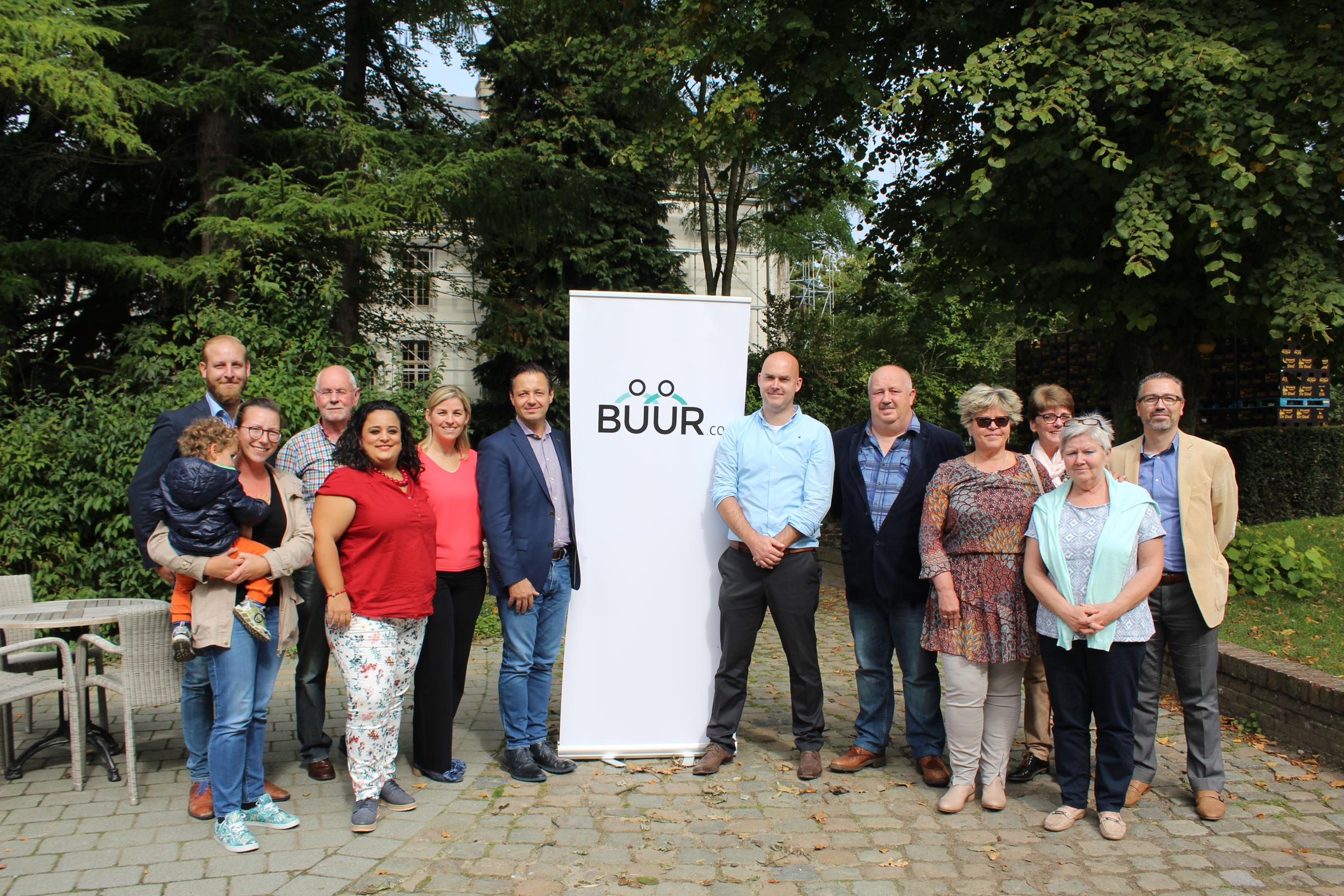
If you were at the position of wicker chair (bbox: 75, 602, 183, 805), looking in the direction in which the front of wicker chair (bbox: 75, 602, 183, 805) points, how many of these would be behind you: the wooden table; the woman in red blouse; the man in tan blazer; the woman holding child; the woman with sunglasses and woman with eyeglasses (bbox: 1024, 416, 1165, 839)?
5

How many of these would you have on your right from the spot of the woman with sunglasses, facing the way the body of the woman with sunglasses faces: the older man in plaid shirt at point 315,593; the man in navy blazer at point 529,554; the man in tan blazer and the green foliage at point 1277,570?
2

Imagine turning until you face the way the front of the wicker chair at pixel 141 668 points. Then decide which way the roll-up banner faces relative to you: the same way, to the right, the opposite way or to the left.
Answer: to the left

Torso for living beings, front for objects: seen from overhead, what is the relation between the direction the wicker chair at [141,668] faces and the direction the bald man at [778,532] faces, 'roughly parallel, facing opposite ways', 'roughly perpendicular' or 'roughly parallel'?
roughly perpendicular

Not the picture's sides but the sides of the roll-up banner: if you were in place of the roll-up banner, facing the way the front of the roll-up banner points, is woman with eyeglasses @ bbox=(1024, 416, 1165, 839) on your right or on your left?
on your left

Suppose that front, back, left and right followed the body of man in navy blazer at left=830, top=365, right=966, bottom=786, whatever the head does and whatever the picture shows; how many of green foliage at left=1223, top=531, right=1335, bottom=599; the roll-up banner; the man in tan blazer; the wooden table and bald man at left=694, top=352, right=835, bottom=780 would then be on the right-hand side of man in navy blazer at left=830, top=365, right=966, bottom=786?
3

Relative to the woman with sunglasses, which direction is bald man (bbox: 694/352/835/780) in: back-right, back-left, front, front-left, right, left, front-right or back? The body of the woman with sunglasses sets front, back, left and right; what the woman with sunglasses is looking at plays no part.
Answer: right

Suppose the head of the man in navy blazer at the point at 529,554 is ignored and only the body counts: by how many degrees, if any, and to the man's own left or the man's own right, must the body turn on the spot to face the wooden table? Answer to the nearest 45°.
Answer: approximately 135° to the man's own right

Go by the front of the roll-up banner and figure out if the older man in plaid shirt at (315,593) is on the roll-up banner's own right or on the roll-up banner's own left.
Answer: on the roll-up banner's own right

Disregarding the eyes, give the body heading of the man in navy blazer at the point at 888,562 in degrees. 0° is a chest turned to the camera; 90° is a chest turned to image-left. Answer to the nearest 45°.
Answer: approximately 0°
